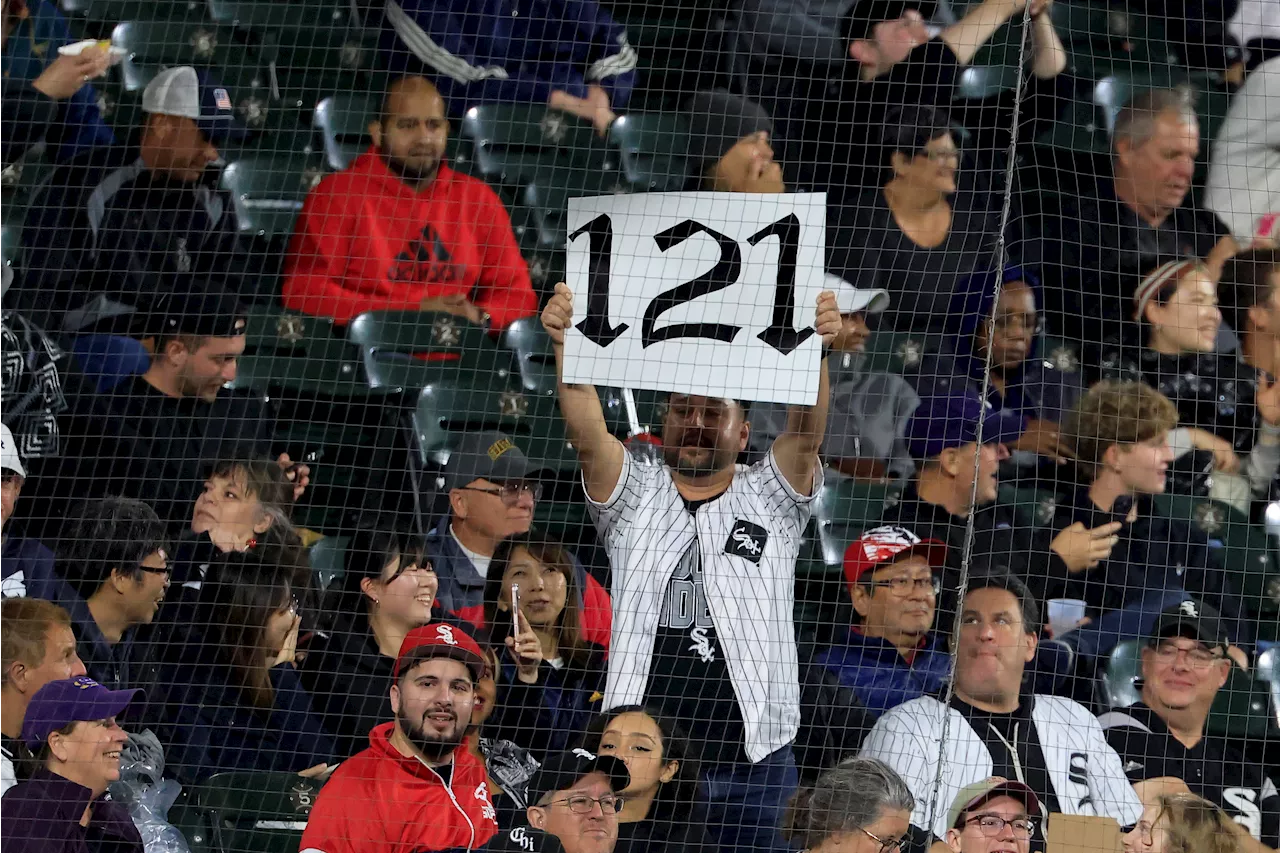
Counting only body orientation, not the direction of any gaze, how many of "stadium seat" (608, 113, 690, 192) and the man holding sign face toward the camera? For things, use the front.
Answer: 2

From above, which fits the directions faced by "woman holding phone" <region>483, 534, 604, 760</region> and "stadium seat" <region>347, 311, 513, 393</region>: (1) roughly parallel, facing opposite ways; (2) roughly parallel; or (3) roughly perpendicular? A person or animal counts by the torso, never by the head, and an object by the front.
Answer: roughly parallel

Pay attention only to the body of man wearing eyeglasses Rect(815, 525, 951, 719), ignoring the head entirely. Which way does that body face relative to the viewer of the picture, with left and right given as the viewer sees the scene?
facing the viewer and to the right of the viewer

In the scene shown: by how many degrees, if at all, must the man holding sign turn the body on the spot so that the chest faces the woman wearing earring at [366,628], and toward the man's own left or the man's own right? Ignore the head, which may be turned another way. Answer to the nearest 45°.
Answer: approximately 90° to the man's own right

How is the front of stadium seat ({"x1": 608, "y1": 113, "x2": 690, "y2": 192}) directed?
toward the camera

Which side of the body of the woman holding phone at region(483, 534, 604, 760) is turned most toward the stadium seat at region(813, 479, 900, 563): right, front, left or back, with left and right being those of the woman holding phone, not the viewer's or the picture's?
left

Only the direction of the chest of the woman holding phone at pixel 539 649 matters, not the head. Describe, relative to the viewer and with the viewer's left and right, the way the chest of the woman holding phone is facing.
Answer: facing the viewer

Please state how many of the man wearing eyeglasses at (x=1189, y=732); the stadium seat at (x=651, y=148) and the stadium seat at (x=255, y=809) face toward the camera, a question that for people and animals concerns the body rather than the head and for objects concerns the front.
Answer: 3

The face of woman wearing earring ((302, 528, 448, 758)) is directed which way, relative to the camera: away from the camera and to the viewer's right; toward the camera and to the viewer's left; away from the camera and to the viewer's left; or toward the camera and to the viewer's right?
toward the camera and to the viewer's right

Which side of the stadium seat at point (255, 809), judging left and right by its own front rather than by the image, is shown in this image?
front

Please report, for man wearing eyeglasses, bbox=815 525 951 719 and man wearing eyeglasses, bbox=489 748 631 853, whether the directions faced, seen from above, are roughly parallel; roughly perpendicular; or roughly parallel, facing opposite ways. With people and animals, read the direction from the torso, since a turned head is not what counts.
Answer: roughly parallel

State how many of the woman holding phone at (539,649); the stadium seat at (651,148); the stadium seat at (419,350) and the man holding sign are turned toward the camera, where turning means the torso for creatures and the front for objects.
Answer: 4
